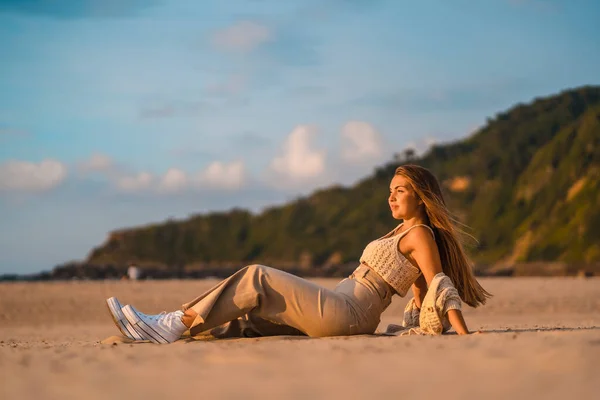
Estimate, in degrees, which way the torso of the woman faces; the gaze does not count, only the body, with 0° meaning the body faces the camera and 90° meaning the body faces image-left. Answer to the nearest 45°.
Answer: approximately 90°
